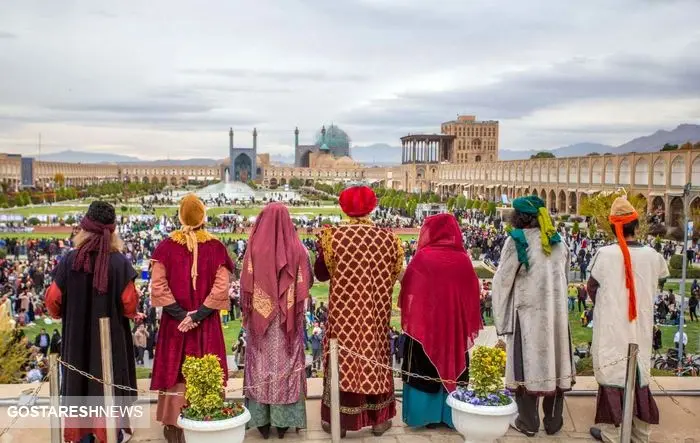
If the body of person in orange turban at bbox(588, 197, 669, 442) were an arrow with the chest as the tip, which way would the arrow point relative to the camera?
away from the camera

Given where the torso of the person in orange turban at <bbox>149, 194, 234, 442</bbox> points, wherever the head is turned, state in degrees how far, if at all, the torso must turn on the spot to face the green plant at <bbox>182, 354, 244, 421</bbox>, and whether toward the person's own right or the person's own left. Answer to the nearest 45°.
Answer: approximately 180°

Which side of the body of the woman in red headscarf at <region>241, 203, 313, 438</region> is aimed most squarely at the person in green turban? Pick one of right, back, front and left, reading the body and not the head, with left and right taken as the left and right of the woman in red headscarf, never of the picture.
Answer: right

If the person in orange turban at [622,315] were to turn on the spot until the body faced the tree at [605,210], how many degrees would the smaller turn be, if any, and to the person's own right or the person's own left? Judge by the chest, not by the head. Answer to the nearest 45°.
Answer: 0° — they already face it

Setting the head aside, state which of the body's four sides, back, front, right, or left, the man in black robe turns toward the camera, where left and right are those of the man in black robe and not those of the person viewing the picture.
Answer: back

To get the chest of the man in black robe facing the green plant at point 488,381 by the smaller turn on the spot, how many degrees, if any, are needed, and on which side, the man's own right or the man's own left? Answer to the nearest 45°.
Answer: approximately 135° to the man's own right

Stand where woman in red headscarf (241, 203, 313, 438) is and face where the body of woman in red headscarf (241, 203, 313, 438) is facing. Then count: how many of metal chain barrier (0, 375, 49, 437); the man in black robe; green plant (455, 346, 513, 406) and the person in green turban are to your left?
2

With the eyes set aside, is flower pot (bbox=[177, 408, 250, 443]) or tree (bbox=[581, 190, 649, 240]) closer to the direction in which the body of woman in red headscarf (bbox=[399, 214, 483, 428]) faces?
the tree

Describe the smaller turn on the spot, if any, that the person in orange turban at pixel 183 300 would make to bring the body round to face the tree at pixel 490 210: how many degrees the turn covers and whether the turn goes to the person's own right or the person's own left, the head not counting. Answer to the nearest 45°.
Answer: approximately 45° to the person's own right

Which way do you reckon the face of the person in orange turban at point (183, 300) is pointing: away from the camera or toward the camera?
away from the camera

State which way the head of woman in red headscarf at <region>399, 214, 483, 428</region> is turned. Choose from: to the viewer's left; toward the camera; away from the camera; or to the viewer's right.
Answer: away from the camera

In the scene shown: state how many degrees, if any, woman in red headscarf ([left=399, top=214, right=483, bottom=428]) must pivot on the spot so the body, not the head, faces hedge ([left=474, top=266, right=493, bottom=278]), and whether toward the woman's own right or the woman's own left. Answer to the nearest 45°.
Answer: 0° — they already face it

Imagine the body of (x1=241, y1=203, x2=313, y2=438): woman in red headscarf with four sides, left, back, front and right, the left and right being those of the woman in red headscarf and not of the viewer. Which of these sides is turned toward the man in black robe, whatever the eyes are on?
left

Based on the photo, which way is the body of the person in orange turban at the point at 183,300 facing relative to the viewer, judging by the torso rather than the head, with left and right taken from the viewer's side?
facing away from the viewer

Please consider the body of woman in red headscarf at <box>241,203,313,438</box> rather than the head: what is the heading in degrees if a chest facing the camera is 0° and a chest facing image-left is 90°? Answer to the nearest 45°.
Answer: approximately 180°
